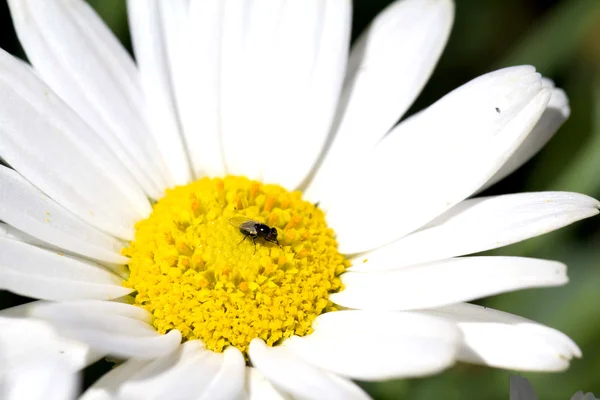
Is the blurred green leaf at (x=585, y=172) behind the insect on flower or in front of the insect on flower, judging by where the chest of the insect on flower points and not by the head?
in front

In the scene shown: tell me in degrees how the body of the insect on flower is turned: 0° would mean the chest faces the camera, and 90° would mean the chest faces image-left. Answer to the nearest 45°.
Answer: approximately 270°

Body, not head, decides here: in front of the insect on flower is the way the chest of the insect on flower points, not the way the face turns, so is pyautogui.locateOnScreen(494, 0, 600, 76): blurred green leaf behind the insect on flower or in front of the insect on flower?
in front
